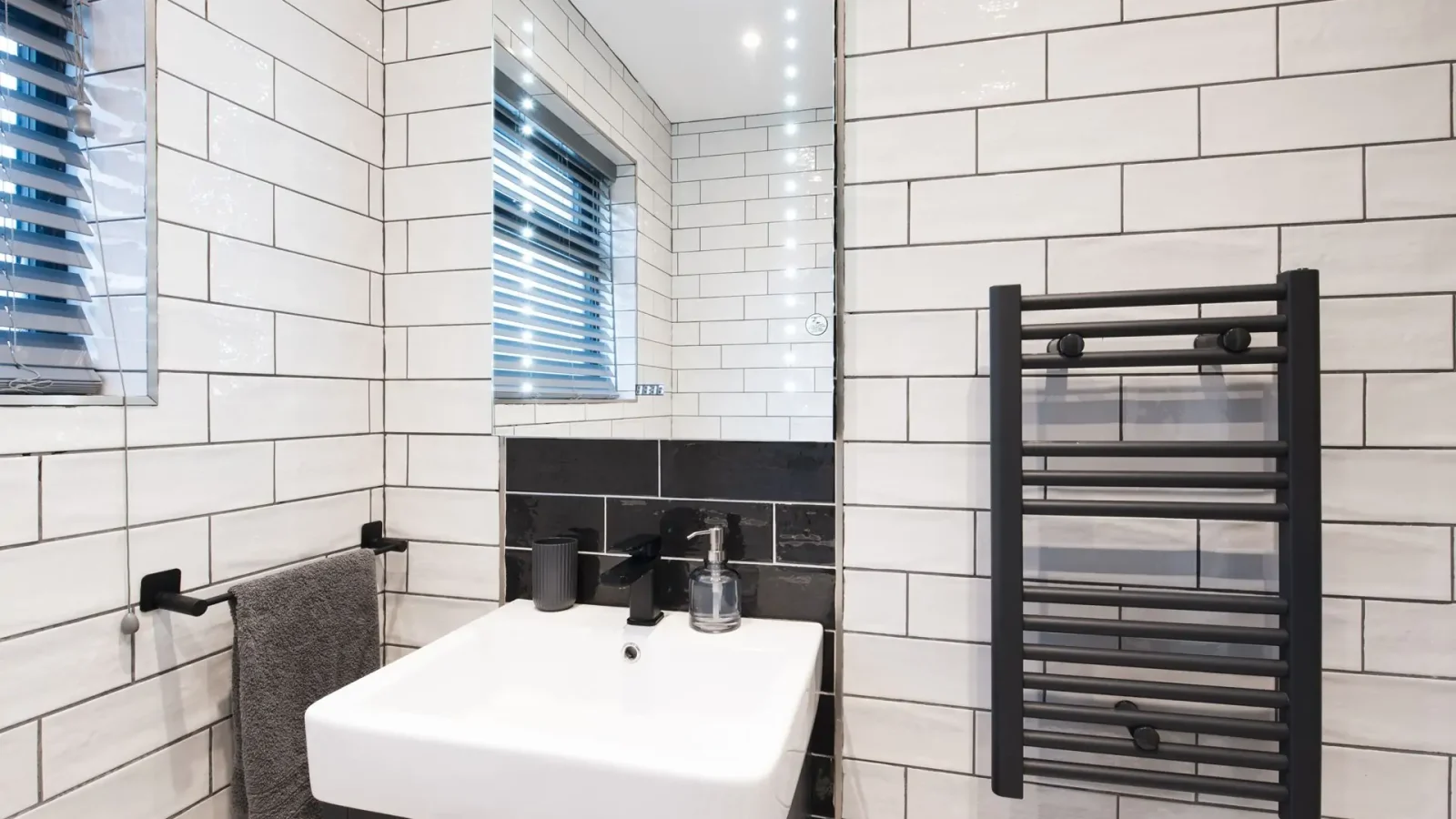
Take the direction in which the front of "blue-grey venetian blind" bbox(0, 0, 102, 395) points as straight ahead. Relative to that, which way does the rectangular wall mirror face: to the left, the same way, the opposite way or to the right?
to the right

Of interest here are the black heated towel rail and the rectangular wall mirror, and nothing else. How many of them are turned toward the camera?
2

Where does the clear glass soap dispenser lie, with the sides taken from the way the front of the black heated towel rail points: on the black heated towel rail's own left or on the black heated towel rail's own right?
on the black heated towel rail's own right

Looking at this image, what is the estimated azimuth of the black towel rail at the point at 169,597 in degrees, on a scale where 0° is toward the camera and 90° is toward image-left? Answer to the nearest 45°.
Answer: approximately 315°

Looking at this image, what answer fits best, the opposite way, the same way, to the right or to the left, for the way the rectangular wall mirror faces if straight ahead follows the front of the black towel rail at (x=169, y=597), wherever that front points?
to the right

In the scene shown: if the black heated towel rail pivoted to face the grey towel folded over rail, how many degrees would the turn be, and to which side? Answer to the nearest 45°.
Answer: approximately 45° to its right

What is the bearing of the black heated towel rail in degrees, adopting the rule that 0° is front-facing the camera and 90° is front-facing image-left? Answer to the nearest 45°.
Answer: approximately 0°
